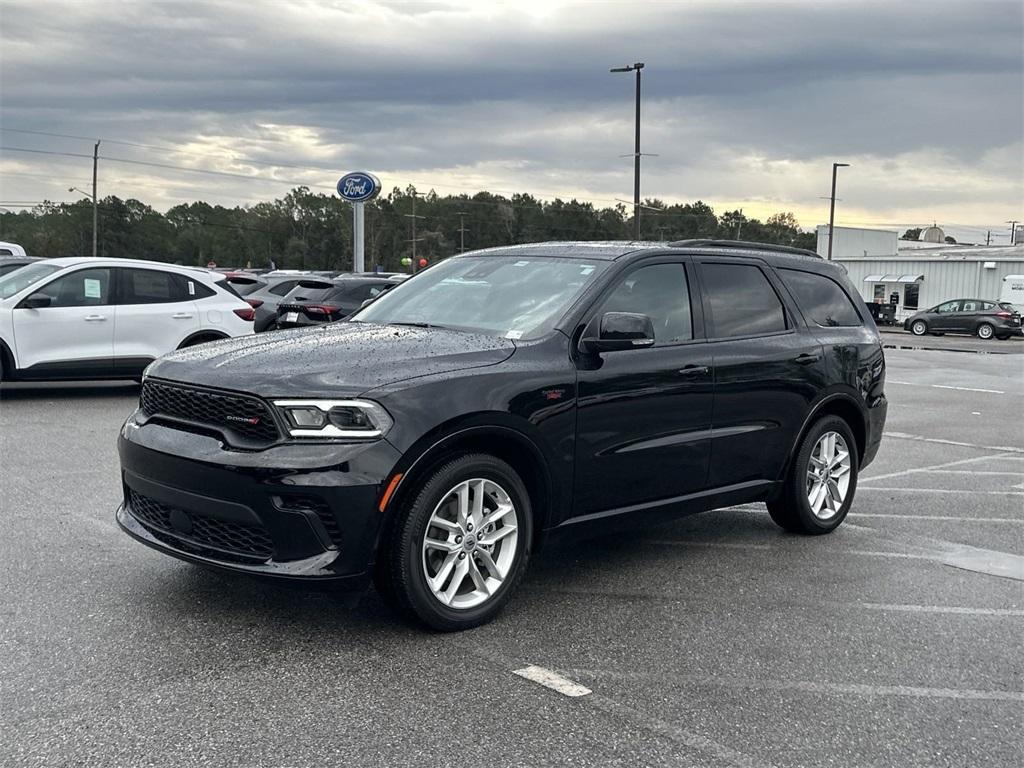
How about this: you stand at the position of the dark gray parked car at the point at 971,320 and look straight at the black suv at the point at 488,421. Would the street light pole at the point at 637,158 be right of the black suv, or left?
right

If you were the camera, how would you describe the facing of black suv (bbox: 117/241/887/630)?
facing the viewer and to the left of the viewer

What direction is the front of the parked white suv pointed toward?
to the viewer's left

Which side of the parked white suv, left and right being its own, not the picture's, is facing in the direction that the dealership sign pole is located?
right

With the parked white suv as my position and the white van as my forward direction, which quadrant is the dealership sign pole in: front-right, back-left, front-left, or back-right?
front-left

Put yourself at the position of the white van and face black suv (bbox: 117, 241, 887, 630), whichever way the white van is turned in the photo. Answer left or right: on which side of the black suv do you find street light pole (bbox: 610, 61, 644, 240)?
right

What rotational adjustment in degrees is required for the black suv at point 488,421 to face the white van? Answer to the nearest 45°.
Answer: approximately 180°

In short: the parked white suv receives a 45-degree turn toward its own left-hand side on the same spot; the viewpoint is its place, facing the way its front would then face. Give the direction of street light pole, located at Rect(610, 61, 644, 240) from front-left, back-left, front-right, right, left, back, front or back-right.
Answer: back

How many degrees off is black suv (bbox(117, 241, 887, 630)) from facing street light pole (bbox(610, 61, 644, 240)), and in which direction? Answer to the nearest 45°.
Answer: approximately 135° to its right

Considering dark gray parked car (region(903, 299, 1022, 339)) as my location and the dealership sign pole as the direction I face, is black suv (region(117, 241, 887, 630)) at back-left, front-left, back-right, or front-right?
front-left

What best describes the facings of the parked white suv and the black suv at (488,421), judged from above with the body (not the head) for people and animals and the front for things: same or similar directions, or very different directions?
same or similar directions

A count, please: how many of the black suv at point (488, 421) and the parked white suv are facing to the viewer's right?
0
